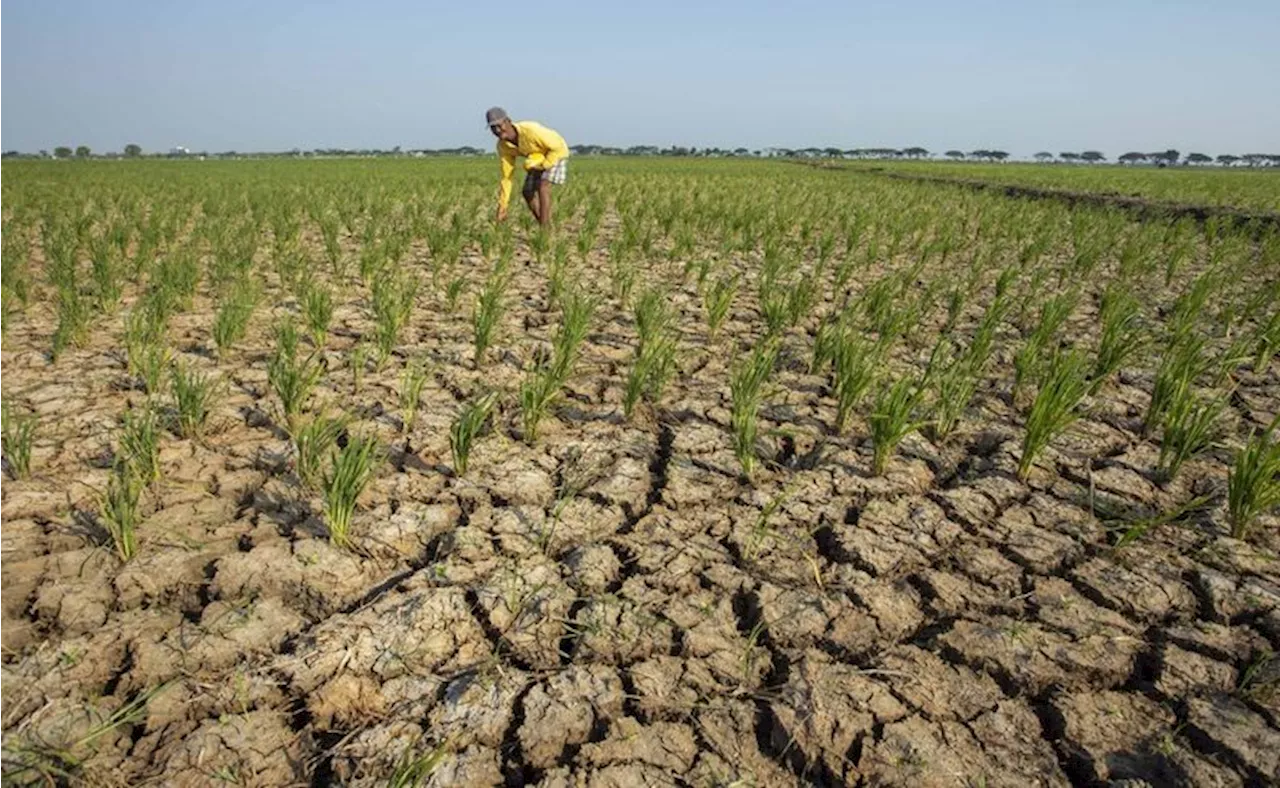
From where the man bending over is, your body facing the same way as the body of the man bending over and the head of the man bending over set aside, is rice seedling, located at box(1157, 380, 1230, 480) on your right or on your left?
on your left

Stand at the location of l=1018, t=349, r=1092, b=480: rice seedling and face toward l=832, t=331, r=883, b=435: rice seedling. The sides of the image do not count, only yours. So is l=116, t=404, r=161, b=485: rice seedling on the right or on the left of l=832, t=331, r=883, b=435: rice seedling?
left

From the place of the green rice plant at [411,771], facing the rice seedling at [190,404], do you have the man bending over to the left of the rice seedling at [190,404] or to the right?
right

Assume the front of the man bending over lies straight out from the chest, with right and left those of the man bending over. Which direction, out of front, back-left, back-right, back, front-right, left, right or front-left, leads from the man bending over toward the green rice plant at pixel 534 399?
front-left

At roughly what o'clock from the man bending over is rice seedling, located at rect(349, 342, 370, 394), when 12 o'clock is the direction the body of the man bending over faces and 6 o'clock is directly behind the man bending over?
The rice seedling is roughly at 11 o'clock from the man bending over.

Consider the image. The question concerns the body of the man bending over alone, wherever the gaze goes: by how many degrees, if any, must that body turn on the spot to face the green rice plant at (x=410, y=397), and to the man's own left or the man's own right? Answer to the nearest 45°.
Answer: approximately 45° to the man's own left

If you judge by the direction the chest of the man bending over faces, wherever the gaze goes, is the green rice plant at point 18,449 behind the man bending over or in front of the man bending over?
in front

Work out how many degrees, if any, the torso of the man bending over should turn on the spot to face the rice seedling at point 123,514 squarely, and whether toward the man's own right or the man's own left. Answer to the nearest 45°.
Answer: approximately 45° to the man's own left

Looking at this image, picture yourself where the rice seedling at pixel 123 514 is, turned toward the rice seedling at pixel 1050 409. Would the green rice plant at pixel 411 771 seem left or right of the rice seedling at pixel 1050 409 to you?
right

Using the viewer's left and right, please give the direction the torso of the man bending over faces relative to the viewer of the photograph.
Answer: facing the viewer and to the left of the viewer

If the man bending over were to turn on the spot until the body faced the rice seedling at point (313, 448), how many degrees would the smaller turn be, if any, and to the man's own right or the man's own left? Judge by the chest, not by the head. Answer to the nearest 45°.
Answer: approximately 45° to the man's own left

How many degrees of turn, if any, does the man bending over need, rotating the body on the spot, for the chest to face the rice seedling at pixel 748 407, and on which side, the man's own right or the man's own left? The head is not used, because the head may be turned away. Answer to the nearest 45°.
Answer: approximately 45° to the man's own left

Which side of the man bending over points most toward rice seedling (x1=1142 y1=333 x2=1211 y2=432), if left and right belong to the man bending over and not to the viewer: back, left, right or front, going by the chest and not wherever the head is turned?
left

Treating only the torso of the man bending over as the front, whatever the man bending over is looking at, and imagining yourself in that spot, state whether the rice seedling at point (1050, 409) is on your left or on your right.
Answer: on your left

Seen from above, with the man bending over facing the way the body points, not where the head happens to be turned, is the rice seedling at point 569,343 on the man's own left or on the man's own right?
on the man's own left

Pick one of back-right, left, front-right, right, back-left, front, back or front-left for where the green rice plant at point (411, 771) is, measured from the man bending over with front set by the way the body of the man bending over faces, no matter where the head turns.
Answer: front-left

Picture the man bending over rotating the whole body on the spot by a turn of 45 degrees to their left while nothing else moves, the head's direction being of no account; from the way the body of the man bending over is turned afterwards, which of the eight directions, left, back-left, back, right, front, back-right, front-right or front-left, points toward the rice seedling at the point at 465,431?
front
